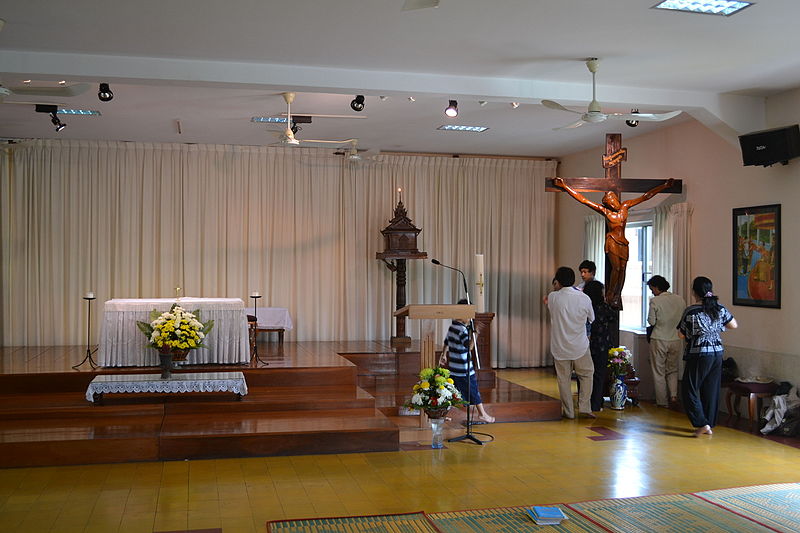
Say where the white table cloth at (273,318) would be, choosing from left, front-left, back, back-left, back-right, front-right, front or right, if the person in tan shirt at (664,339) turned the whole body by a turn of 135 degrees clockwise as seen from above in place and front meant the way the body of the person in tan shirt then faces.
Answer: back

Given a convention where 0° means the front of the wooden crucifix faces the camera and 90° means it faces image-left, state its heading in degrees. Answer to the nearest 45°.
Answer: approximately 0°

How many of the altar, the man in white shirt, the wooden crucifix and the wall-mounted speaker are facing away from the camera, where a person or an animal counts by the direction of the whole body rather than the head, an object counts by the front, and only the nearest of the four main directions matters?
1

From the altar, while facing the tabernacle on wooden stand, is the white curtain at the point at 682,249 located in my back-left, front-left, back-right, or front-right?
front-right

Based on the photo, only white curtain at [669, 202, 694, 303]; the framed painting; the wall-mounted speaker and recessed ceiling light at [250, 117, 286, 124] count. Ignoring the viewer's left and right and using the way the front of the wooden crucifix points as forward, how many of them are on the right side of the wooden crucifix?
1

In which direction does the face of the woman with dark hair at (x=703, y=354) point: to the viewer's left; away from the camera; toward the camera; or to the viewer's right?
away from the camera

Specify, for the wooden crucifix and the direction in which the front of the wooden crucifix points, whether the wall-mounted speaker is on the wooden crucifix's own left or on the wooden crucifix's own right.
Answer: on the wooden crucifix's own left

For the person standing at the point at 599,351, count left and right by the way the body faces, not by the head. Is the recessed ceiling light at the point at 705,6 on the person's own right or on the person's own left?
on the person's own right

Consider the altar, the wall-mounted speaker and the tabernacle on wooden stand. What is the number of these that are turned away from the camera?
0

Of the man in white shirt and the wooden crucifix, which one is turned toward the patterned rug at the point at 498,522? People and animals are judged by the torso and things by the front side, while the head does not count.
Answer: the wooden crucifix

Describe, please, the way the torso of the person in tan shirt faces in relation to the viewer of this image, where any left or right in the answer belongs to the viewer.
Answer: facing away from the viewer and to the left of the viewer

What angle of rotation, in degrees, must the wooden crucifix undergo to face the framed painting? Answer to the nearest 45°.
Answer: approximately 90° to its left

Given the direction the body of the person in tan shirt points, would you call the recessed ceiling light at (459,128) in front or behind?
in front

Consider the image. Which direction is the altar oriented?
toward the camera

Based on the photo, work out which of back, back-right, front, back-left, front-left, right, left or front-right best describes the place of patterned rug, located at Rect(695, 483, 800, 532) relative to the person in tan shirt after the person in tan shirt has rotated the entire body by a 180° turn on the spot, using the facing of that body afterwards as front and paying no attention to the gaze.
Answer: front-right
